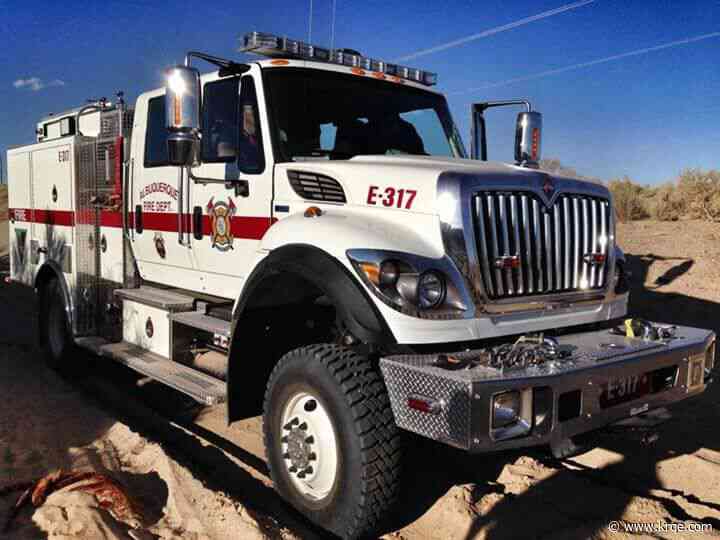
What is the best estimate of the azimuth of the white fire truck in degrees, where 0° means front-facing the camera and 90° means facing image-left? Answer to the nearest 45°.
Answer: approximately 315°

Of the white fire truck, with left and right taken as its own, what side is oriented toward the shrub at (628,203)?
left
